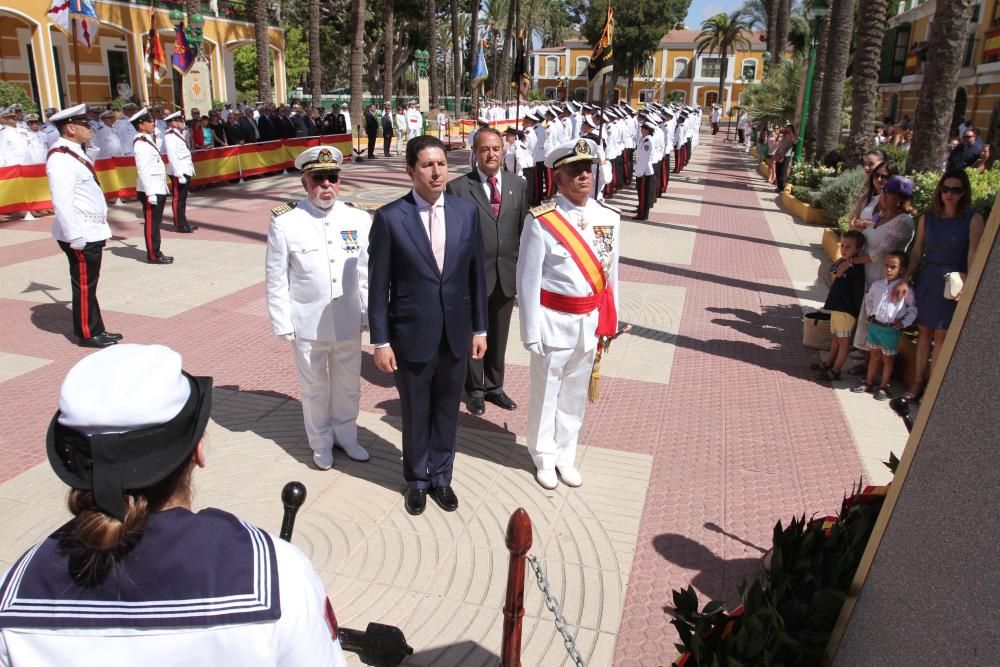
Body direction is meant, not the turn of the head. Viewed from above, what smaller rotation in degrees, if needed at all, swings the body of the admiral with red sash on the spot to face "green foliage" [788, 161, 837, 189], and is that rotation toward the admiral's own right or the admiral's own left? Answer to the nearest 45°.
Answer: approximately 135° to the admiral's own left

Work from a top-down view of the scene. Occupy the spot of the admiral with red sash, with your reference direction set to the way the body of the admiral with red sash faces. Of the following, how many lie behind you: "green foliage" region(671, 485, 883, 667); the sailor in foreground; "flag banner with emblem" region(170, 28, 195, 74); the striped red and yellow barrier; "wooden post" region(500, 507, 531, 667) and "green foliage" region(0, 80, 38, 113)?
3

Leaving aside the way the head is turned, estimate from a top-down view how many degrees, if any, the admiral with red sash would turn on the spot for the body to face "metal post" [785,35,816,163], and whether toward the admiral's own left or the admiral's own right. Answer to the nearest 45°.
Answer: approximately 135° to the admiral's own left

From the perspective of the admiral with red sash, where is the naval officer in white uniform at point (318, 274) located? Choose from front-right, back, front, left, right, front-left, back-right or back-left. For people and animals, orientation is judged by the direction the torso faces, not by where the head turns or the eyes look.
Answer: back-right

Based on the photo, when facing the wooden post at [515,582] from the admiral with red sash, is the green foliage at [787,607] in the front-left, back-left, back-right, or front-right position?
front-left

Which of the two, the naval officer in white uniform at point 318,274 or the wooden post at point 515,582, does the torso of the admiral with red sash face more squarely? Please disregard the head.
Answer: the wooden post

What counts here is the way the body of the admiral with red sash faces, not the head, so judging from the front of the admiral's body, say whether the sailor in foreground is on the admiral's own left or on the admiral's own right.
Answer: on the admiral's own right

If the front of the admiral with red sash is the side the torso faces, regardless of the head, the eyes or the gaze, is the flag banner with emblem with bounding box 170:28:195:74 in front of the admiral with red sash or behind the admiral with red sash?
behind

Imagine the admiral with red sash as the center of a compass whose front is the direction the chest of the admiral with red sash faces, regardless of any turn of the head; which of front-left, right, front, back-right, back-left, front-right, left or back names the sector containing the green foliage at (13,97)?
back

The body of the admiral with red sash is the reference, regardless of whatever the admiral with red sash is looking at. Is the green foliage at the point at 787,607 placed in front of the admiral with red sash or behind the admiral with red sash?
in front

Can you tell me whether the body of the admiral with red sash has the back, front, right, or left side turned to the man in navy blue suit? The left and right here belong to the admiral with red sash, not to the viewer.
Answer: right

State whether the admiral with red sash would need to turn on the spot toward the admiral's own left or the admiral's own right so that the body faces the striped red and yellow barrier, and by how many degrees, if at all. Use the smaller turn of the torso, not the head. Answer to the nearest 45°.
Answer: approximately 180°

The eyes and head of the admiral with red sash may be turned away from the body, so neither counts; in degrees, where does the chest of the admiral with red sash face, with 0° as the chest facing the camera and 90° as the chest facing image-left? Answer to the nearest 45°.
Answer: approximately 315°

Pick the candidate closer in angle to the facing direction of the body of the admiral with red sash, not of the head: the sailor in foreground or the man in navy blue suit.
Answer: the sailor in foreground

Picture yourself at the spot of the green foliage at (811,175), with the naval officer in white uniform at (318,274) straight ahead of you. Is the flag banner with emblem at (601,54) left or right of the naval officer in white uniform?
right

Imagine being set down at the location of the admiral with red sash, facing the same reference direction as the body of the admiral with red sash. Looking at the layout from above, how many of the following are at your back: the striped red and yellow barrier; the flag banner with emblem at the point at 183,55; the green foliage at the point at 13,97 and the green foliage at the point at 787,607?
3
